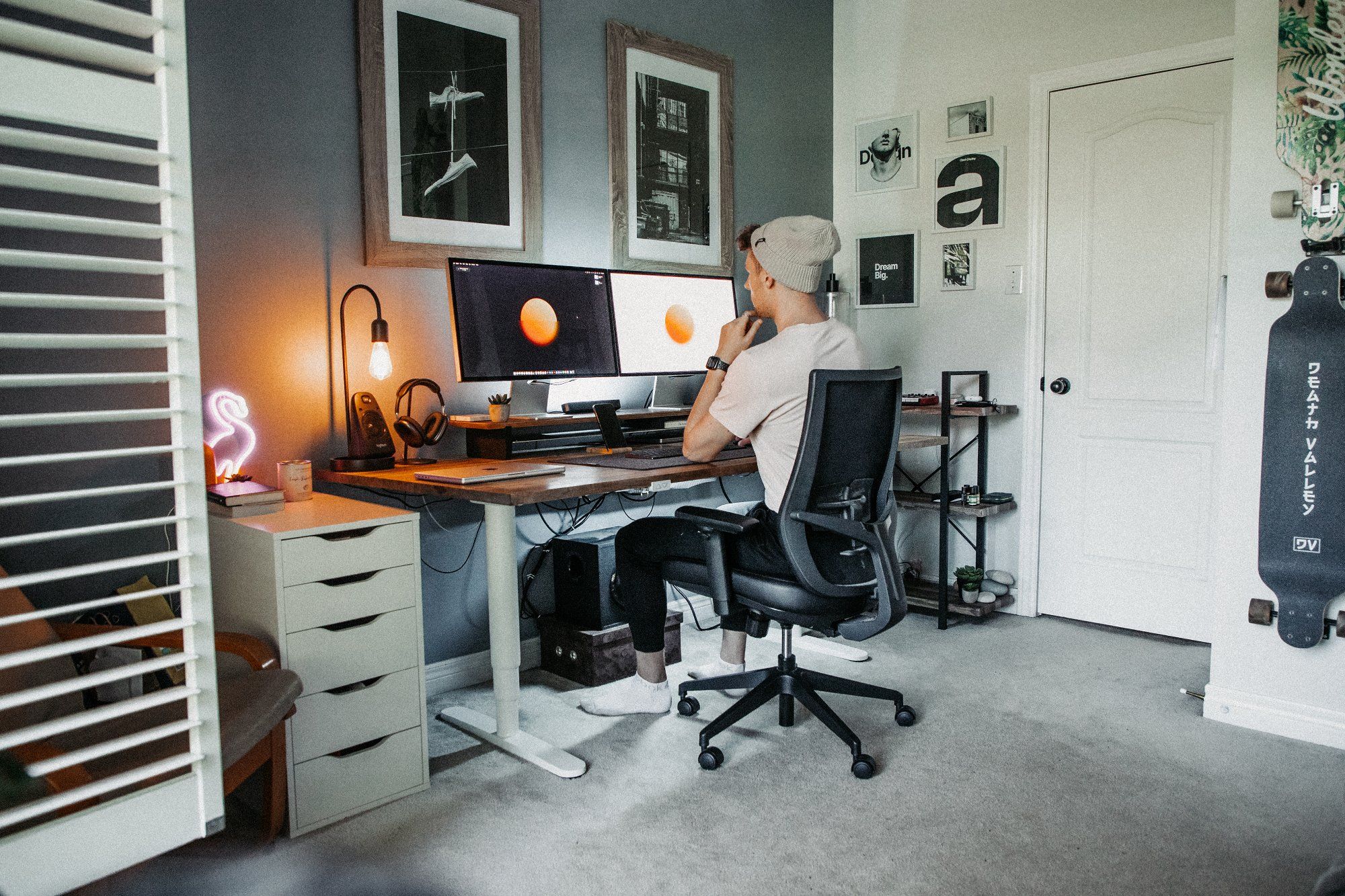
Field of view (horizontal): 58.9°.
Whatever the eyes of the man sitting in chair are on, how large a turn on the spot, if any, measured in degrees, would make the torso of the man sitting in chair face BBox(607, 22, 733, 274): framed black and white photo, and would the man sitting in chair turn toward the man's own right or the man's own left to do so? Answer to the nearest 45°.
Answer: approximately 45° to the man's own right

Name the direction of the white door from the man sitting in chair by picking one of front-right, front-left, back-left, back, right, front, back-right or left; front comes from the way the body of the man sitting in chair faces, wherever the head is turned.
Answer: right

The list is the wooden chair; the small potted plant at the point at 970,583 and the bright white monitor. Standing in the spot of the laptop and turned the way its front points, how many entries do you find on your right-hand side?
1

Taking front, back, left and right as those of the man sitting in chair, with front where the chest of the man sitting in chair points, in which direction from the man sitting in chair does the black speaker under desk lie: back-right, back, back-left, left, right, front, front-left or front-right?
front

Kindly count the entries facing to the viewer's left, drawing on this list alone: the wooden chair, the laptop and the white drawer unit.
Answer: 0

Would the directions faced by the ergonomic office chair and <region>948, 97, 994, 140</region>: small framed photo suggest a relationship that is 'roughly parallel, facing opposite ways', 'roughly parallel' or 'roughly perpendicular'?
roughly perpendicular

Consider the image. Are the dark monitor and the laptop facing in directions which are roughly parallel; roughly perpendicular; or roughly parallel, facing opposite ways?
roughly parallel

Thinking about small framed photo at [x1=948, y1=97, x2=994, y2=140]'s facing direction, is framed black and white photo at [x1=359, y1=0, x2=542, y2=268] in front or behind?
in front

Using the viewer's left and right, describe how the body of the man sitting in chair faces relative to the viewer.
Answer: facing away from the viewer and to the left of the viewer

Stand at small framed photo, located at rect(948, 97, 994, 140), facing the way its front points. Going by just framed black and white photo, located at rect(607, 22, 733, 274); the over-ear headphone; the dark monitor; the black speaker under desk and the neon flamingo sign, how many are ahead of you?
5

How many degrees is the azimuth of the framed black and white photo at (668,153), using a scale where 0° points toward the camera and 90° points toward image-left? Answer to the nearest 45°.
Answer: approximately 315°

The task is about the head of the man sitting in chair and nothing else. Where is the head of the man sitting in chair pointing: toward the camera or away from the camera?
away from the camera

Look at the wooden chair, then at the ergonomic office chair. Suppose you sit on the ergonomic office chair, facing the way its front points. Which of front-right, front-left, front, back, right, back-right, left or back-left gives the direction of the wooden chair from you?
left

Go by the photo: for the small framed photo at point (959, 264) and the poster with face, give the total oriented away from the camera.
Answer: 0

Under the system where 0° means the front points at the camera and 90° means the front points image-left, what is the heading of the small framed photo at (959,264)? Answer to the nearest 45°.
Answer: approximately 45°

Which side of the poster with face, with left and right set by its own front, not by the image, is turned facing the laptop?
front

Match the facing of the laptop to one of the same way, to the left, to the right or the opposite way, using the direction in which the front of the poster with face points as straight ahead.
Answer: to the left
